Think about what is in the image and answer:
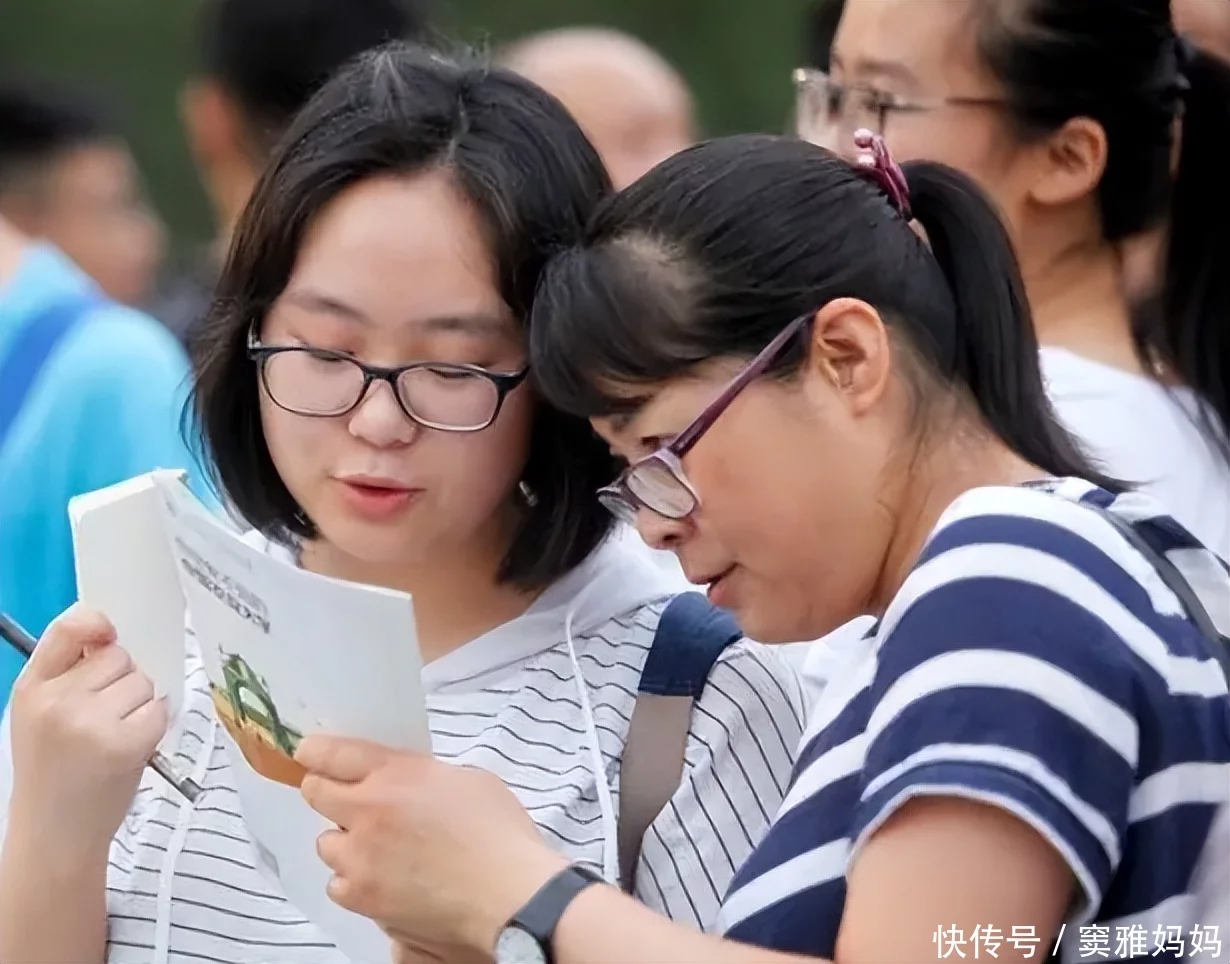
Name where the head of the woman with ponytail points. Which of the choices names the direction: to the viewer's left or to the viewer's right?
to the viewer's left

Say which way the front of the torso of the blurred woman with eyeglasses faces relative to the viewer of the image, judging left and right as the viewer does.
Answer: facing to the left of the viewer

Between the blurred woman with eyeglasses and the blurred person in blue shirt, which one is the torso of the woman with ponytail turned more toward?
the blurred person in blue shirt

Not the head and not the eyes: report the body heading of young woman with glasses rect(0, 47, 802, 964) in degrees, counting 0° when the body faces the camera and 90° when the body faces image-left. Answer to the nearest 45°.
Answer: approximately 0°

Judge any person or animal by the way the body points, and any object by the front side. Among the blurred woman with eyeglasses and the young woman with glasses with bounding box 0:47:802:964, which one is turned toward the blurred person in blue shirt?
the blurred woman with eyeglasses

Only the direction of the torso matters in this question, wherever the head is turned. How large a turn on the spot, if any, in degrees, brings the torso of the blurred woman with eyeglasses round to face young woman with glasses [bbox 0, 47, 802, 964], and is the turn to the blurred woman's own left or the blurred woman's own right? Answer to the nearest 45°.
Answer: approximately 45° to the blurred woman's own left

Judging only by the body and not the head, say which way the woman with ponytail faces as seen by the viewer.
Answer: to the viewer's left

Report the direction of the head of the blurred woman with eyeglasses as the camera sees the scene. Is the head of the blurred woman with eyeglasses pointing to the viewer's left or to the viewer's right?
to the viewer's left

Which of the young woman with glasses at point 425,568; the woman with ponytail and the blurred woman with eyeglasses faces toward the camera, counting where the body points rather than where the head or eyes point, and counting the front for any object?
the young woman with glasses
